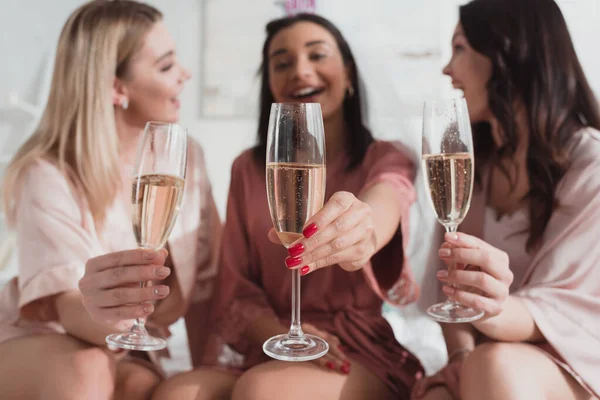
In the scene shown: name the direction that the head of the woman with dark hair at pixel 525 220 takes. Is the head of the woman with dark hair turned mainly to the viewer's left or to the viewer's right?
to the viewer's left

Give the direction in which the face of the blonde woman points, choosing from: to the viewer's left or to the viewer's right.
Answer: to the viewer's right

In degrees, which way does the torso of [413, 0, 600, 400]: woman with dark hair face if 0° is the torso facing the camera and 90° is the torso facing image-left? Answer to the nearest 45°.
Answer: approximately 45°

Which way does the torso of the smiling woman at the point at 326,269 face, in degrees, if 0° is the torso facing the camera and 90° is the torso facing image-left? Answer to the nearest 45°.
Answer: approximately 0°
